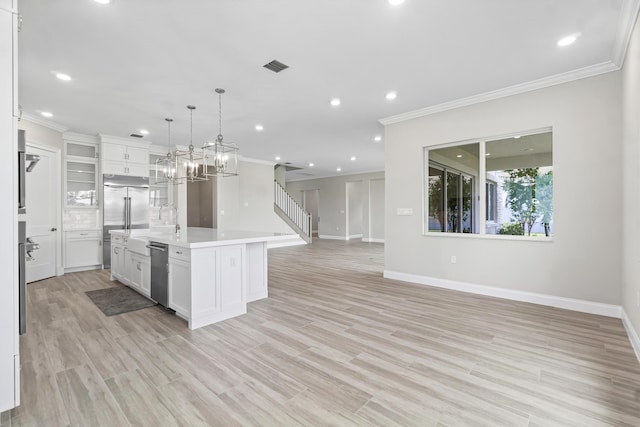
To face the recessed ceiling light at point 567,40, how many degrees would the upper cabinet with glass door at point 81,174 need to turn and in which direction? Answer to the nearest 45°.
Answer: approximately 45° to its left

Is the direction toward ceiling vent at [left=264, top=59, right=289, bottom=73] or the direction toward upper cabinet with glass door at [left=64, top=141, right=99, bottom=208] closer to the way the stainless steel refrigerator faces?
the ceiling vent

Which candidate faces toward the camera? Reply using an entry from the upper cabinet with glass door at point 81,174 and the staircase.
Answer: the upper cabinet with glass door

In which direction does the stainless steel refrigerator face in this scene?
toward the camera

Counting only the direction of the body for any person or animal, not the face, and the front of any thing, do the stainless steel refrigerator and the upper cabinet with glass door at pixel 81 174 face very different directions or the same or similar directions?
same or similar directions

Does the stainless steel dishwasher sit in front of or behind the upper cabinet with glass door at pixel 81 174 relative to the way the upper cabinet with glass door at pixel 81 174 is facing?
in front

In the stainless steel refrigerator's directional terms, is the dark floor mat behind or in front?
in front

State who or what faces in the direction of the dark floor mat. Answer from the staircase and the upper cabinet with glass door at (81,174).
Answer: the upper cabinet with glass door

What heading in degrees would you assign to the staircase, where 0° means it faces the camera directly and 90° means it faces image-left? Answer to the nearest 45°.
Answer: approximately 270°

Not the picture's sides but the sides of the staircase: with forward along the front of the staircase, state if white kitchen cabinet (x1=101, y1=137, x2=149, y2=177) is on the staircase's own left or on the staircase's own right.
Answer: on the staircase's own right
